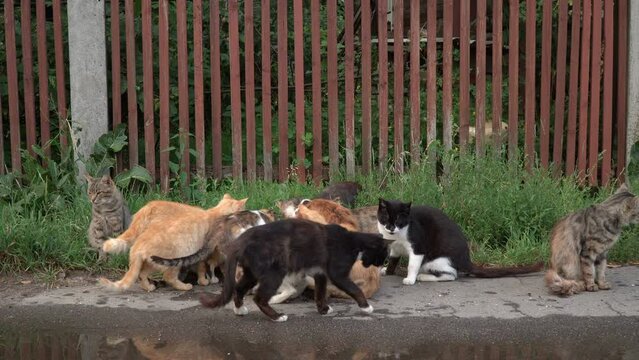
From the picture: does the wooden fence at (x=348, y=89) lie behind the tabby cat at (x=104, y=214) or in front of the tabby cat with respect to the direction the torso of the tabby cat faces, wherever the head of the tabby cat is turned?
behind

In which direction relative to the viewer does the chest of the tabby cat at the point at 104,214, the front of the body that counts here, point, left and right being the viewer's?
facing the viewer and to the left of the viewer

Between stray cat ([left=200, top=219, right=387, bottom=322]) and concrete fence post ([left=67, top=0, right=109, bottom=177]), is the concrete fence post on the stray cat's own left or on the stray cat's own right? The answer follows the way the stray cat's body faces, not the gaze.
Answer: on the stray cat's own left

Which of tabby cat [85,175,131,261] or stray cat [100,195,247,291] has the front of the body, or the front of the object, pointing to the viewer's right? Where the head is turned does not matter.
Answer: the stray cat

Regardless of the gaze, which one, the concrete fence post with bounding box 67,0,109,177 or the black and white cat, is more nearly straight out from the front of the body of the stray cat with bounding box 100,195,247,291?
the black and white cat

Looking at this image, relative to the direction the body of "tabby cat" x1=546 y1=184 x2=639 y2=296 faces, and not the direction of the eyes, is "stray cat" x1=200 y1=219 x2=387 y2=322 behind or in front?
behind

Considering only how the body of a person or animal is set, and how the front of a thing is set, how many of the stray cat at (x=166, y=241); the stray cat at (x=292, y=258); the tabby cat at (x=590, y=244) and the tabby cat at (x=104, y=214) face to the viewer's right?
3

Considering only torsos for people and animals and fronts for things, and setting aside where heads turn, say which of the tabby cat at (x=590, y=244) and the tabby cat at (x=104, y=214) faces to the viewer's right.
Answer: the tabby cat at (x=590, y=244)

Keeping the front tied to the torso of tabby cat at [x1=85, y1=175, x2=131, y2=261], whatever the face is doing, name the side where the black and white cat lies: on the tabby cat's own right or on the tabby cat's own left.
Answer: on the tabby cat's own left

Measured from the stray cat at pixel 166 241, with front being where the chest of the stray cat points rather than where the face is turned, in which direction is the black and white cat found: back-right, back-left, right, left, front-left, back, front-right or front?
front

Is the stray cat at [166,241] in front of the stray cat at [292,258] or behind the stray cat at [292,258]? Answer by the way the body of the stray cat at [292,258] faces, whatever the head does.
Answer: behind

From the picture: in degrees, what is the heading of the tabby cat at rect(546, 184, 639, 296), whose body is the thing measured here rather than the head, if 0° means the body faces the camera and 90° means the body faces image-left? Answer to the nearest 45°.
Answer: approximately 270°

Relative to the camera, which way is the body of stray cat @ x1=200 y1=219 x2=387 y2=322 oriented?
to the viewer's right

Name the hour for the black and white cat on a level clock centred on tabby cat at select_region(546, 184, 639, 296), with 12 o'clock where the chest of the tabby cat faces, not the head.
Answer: The black and white cat is roughly at 6 o'clock from the tabby cat.

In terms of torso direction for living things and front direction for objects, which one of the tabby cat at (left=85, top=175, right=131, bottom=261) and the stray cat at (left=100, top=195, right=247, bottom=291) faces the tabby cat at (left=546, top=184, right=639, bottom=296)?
the stray cat
